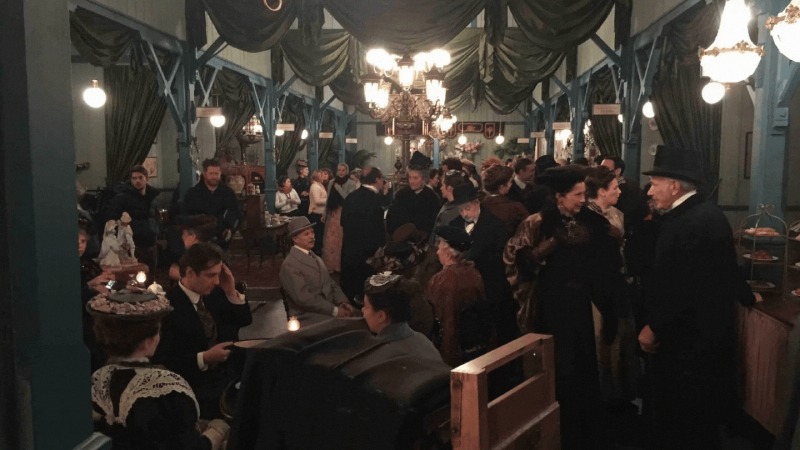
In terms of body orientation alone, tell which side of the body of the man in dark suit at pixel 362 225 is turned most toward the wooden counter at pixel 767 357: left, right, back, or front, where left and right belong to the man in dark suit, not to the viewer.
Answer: right

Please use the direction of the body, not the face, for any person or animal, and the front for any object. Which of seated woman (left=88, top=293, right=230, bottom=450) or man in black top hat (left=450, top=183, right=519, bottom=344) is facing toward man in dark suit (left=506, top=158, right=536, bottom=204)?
the seated woman

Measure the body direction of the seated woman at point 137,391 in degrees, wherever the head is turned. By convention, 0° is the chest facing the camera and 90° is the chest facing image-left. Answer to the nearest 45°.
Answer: approximately 225°

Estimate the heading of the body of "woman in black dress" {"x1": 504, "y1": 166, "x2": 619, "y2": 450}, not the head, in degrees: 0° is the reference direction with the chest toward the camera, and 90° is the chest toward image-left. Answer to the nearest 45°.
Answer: approximately 315°

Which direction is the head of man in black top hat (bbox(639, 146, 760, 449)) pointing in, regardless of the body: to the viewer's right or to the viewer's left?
to the viewer's left
